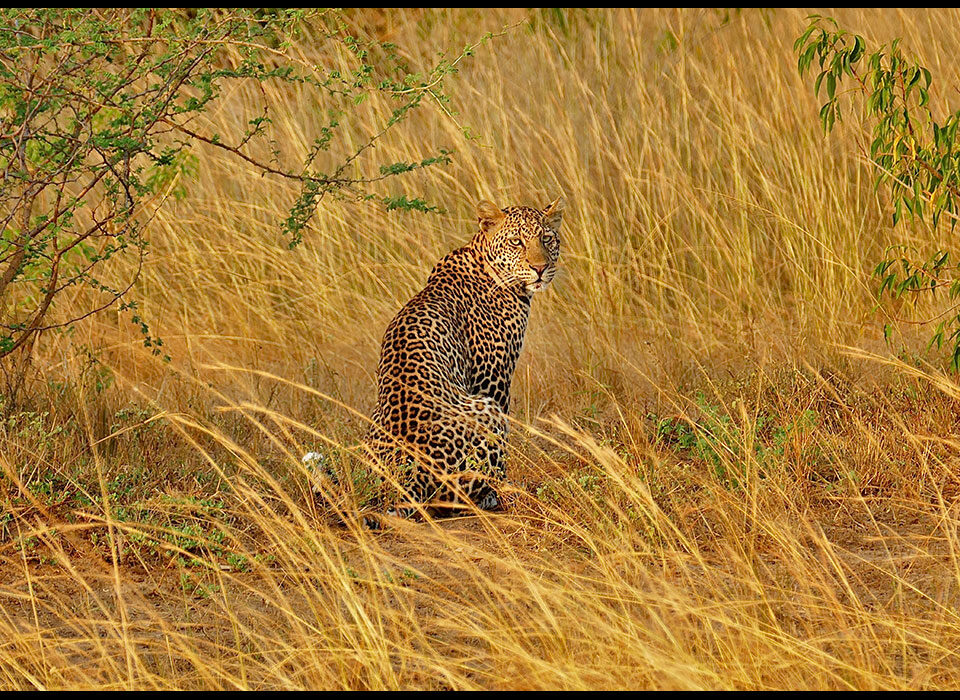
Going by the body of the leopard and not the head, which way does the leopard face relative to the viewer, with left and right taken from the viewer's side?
facing away from the viewer and to the right of the viewer
